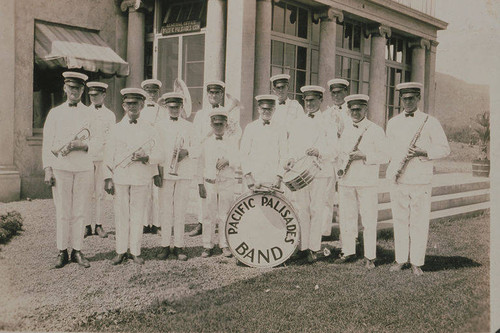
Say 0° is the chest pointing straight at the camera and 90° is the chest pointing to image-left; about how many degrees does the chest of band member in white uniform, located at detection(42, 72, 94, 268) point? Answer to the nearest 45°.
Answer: approximately 0°

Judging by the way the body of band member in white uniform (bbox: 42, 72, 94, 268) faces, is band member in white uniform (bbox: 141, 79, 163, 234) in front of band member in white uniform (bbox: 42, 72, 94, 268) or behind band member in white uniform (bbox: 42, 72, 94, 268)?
behind

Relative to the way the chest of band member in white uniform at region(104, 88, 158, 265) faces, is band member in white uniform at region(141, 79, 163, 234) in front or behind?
behind

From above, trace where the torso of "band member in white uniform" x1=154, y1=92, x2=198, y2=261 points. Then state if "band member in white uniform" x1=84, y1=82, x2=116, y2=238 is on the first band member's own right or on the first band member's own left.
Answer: on the first band member's own right

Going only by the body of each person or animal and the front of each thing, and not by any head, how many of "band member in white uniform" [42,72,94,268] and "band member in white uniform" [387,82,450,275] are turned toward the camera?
2

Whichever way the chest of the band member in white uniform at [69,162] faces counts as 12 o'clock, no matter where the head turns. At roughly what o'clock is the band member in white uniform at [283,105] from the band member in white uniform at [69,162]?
the band member in white uniform at [283,105] is roughly at 9 o'clock from the band member in white uniform at [69,162].

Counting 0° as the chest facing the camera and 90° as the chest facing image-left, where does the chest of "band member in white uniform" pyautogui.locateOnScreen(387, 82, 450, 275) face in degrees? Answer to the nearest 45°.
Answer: approximately 0°

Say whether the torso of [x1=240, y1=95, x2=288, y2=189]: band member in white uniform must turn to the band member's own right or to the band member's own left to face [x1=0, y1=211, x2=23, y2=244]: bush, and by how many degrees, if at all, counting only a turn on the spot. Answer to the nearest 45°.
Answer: approximately 90° to the band member's own right

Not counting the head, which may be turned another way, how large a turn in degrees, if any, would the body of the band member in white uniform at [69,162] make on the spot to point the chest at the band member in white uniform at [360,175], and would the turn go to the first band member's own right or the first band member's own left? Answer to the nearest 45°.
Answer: approximately 90° to the first band member's own left
